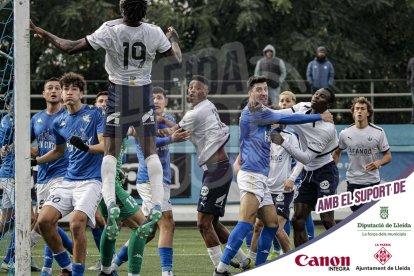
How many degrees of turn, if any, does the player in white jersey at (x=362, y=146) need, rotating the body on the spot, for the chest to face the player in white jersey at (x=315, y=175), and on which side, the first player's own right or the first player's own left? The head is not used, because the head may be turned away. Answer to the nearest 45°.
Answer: approximately 45° to the first player's own right

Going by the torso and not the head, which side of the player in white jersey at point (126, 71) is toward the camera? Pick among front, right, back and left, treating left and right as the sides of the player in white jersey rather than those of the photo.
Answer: back

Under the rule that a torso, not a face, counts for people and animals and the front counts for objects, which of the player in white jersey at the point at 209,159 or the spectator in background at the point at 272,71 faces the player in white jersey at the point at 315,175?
the spectator in background

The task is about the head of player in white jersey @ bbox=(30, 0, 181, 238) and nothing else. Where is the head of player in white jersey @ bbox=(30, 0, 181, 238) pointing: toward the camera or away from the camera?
away from the camera

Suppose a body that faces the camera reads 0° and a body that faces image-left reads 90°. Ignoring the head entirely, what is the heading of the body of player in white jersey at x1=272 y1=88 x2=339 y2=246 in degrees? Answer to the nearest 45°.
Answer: approximately 45°

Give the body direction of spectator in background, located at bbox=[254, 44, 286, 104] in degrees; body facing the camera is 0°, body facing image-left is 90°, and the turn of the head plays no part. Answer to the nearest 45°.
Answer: approximately 0°

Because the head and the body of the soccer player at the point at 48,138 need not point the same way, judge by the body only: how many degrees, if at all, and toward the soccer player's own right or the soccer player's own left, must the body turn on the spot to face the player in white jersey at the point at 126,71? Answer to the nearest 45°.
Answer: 0° — they already face them
